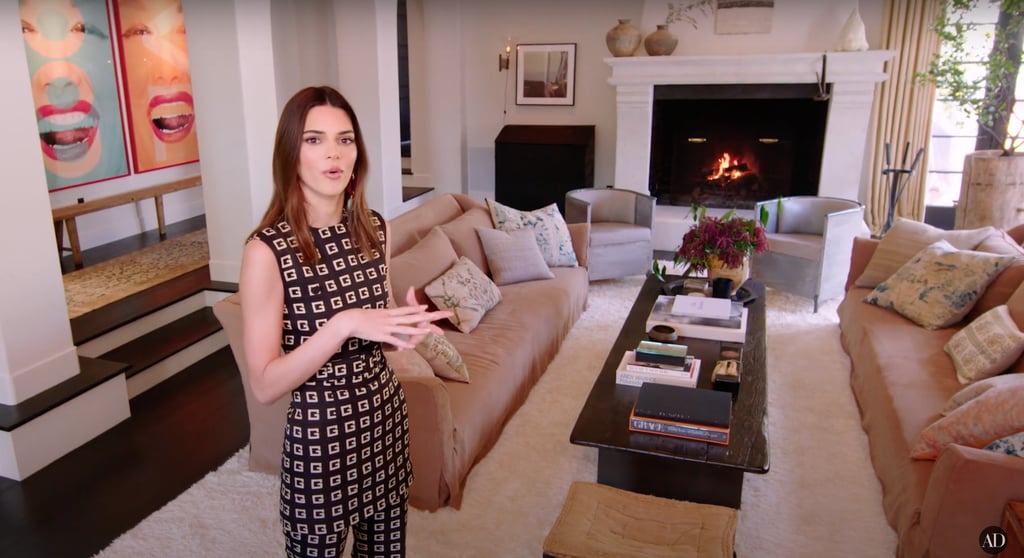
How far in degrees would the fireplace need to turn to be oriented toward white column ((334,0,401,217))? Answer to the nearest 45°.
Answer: approximately 45° to its right

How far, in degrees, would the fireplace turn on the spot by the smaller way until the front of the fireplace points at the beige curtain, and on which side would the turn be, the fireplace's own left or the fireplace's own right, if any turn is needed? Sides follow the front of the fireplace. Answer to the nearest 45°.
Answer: approximately 90° to the fireplace's own left

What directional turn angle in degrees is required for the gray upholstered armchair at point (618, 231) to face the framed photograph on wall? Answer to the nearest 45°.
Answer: approximately 135° to its left

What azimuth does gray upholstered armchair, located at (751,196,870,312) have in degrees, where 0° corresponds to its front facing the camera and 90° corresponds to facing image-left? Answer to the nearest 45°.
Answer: approximately 45°

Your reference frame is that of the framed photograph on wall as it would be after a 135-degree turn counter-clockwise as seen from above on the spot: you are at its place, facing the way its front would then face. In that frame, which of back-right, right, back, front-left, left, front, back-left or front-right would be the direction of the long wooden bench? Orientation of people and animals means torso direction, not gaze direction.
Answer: back

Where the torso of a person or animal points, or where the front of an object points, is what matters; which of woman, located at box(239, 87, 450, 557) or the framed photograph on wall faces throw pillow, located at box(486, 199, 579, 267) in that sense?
the framed photograph on wall

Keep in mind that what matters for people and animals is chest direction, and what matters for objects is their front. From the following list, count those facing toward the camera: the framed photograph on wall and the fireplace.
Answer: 2

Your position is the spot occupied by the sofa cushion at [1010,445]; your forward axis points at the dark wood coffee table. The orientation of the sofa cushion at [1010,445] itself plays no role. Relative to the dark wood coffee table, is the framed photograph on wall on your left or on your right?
right

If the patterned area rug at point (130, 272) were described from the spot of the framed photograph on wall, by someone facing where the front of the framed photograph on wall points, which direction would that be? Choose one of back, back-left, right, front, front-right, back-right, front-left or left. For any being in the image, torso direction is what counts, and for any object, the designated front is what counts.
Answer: front-right

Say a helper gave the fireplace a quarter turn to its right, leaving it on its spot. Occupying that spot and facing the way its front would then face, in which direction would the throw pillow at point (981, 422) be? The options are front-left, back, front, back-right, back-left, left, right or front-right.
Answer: left

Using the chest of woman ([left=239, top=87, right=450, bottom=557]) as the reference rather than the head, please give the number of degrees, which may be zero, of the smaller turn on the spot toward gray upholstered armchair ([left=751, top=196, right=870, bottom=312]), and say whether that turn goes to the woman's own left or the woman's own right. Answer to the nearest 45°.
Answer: approximately 90° to the woman's own left

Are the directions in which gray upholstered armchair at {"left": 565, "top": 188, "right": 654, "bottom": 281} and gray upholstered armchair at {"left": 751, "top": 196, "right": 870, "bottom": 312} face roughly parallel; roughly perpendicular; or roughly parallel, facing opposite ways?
roughly perpendicular

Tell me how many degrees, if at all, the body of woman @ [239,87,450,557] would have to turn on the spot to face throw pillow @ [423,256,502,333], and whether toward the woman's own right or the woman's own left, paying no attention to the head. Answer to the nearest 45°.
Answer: approximately 135° to the woman's own left

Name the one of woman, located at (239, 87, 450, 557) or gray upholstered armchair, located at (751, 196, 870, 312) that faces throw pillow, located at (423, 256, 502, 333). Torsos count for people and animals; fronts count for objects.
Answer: the gray upholstered armchair

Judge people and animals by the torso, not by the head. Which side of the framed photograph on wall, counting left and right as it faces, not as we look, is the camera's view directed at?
front

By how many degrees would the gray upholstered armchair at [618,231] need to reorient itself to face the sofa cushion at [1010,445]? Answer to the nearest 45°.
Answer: approximately 45° to its right

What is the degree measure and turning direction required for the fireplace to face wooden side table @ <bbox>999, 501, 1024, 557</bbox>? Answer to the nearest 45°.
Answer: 0° — it already faces it
